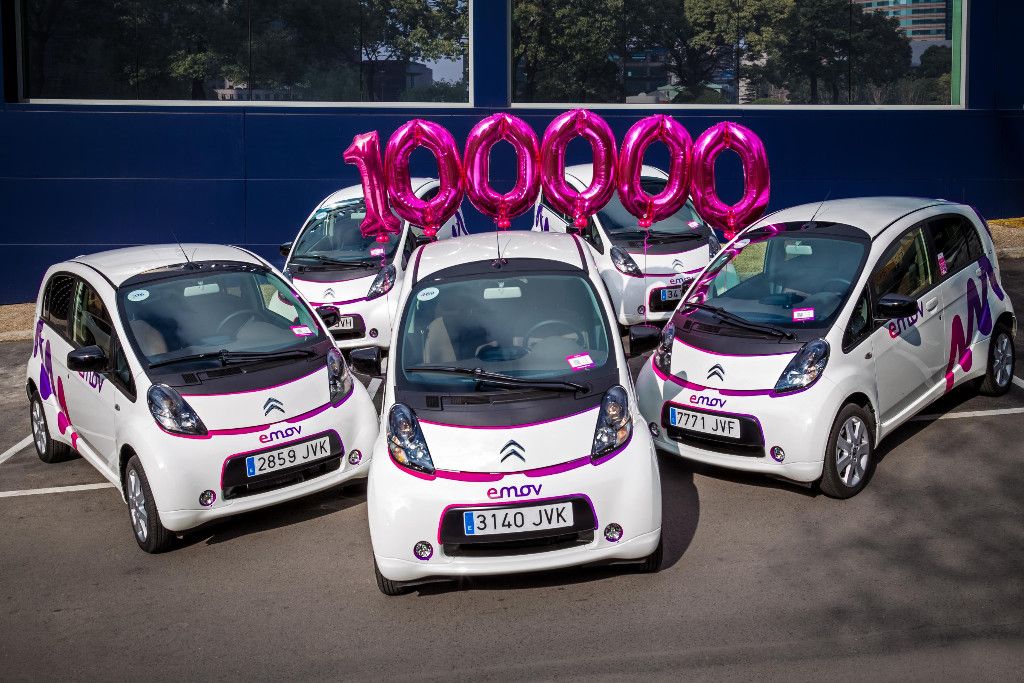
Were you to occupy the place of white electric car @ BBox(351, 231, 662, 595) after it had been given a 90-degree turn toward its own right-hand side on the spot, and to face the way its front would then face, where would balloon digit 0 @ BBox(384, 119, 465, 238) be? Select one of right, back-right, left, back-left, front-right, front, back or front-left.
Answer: right

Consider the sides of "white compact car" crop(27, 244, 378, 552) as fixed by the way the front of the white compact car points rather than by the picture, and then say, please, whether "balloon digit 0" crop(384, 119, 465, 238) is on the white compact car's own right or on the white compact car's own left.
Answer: on the white compact car's own left

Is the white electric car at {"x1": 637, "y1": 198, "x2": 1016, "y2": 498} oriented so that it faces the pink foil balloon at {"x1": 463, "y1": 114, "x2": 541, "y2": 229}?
no

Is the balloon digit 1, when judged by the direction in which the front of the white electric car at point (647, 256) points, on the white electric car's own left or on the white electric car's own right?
on the white electric car's own right

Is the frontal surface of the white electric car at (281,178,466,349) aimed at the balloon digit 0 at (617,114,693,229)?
no

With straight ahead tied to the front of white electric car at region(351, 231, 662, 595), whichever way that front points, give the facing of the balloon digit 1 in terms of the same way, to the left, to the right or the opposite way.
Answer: the same way

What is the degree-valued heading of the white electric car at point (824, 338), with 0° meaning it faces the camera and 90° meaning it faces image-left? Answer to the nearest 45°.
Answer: approximately 45°

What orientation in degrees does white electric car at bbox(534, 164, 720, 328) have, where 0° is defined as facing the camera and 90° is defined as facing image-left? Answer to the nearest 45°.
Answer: approximately 315°

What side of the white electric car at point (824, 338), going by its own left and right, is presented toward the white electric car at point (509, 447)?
front

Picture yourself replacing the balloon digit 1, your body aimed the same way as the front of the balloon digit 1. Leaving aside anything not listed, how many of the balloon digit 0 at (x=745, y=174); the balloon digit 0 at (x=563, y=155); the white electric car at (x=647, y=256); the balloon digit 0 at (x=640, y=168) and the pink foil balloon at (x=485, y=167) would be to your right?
0

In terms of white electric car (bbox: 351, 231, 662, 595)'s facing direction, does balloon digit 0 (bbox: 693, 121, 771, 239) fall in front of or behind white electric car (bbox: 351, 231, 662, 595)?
behind

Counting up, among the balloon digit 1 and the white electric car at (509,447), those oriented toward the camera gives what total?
2

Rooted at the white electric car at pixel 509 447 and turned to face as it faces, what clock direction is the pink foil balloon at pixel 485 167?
The pink foil balloon is roughly at 6 o'clock from the white electric car.

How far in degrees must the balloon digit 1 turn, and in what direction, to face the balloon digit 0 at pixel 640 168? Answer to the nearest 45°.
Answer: approximately 90° to its left

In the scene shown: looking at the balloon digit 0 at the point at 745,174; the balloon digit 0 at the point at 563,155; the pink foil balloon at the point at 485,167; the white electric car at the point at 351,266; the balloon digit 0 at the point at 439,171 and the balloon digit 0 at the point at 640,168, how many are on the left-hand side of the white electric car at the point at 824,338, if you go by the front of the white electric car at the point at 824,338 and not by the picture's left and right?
0

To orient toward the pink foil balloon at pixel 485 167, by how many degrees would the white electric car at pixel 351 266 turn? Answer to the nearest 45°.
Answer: approximately 90° to its left

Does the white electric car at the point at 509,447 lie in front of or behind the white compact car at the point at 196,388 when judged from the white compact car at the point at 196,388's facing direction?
in front

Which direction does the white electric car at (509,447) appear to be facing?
toward the camera
